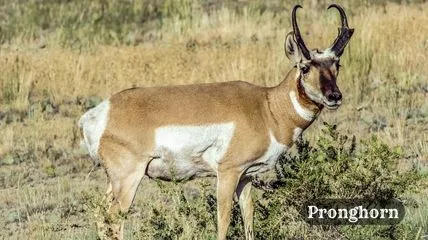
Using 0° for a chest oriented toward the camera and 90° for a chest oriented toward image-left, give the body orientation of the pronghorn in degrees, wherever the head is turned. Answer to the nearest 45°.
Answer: approximately 270°
